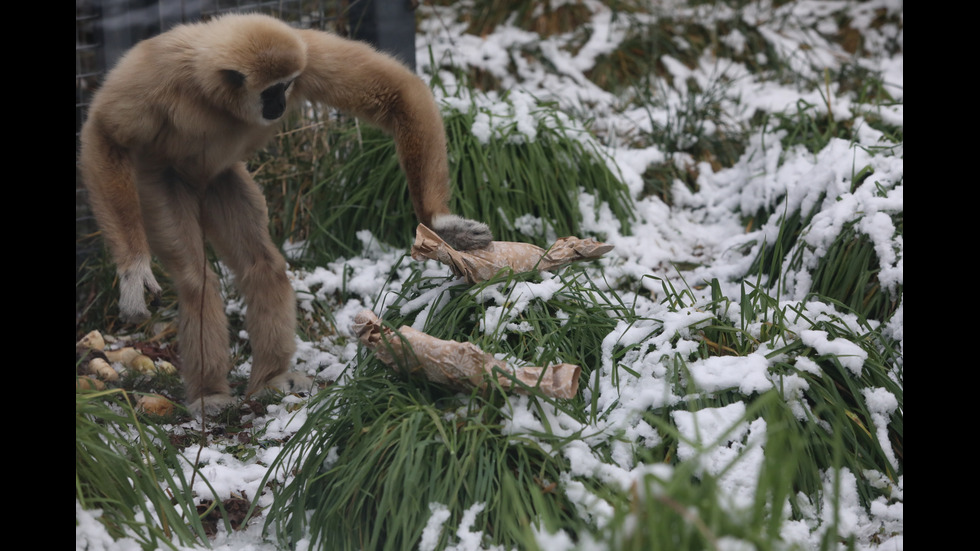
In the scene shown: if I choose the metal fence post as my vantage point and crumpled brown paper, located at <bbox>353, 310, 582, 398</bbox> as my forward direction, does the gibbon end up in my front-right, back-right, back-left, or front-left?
front-right

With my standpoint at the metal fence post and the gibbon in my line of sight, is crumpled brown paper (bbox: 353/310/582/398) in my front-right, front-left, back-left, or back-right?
front-left

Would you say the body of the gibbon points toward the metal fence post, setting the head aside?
no

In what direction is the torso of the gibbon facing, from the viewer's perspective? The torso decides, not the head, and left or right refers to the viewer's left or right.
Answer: facing the viewer and to the right of the viewer

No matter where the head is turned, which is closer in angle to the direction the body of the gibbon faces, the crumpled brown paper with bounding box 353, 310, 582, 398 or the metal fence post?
the crumpled brown paper

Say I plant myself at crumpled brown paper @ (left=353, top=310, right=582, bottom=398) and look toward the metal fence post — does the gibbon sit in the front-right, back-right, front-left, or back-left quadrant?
front-left
